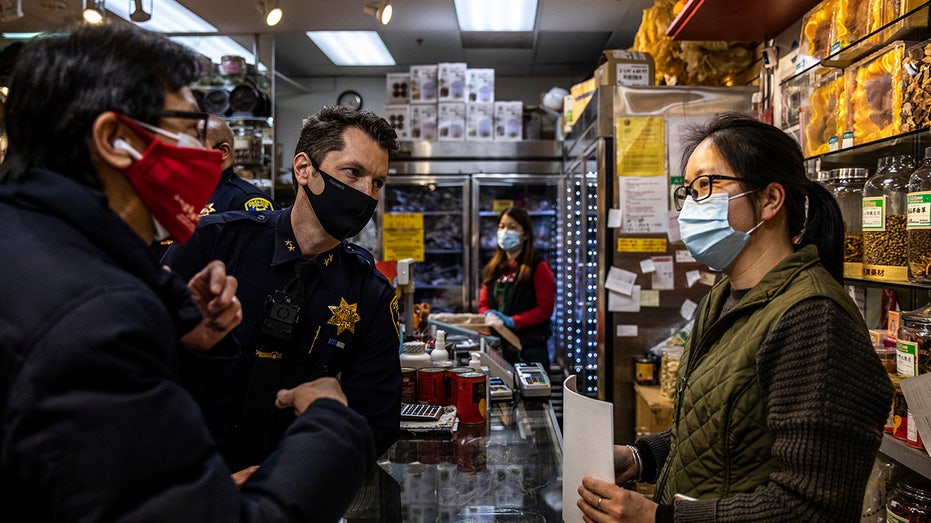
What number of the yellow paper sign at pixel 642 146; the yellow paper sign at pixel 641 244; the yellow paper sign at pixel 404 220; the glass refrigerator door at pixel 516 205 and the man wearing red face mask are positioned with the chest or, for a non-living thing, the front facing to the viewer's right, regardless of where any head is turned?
1

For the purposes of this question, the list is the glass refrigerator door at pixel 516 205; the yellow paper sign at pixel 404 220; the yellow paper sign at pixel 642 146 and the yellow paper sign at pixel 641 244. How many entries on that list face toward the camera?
4

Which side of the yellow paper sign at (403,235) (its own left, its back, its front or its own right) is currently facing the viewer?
front

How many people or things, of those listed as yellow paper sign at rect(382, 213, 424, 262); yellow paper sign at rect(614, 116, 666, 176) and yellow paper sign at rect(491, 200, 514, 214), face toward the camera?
3

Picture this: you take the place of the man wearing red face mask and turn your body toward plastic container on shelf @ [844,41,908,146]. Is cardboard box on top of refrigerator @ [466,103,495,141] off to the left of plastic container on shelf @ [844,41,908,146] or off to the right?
left

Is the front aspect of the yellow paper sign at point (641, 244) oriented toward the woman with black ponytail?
yes

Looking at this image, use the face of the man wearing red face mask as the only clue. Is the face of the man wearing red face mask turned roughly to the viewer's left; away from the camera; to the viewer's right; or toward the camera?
to the viewer's right

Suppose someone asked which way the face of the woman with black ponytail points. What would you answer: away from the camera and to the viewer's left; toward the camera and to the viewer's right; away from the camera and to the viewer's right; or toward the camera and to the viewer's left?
toward the camera and to the viewer's left

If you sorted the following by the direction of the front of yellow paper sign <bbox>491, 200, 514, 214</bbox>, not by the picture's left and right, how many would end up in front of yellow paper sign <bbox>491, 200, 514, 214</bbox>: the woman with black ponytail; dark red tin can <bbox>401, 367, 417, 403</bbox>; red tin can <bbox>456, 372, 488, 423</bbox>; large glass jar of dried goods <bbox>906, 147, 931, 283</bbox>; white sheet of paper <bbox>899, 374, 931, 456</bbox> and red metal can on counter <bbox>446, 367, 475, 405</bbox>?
6

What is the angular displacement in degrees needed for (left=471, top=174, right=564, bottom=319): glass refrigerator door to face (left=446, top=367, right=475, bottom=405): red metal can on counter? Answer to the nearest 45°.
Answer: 0° — it already faces it

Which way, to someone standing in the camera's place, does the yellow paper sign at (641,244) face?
facing the viewer

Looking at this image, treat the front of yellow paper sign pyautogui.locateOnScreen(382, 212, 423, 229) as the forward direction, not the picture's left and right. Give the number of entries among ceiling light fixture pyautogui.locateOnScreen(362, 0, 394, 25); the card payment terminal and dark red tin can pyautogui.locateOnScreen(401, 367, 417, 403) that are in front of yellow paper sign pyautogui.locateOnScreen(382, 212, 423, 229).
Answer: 3

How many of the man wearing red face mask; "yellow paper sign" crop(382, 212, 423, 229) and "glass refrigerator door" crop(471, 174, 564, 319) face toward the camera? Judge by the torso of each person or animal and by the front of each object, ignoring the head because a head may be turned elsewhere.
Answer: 2

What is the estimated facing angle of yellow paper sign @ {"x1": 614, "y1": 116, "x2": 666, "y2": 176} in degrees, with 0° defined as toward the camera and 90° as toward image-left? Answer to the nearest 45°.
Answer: approximately 0°

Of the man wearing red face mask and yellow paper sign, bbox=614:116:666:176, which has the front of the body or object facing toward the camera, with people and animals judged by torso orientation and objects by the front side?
the yellow paper sign

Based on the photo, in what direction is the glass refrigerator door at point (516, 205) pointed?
toward the camera

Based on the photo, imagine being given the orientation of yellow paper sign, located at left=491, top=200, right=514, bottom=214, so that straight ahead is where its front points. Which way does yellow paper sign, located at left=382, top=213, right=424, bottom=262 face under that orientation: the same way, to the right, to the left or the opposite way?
the same way
